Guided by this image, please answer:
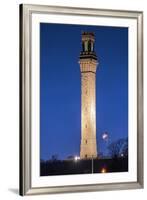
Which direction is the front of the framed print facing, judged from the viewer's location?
facing the viewer and to the right of the viewer
